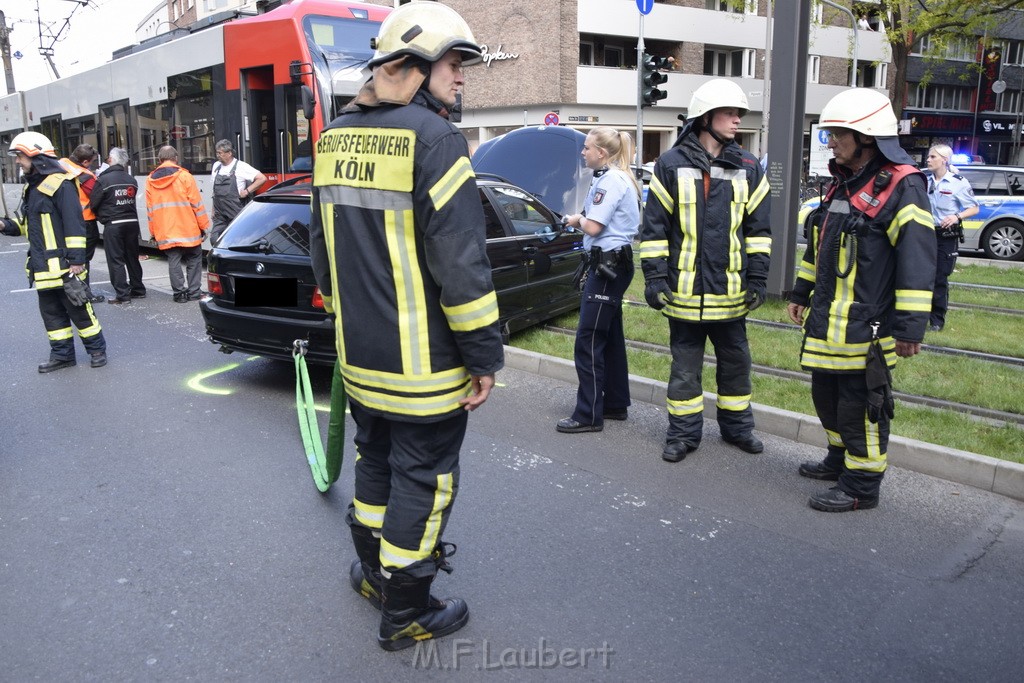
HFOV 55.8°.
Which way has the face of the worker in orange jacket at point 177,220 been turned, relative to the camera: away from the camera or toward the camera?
away from the camera

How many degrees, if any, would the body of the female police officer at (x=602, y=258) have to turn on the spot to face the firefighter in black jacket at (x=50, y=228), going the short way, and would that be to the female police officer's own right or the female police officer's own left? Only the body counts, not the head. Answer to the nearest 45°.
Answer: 0° — they already face them

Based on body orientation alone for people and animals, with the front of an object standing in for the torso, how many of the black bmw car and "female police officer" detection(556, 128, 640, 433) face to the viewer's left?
1

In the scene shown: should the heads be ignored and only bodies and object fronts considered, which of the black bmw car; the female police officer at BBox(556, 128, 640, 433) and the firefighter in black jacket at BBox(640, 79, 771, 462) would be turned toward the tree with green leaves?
the black bmw car

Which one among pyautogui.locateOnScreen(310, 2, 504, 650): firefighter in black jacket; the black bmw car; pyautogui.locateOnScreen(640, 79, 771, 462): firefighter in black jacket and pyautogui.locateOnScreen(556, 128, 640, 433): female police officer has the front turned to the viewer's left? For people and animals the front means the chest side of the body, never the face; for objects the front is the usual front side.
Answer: the female police officer

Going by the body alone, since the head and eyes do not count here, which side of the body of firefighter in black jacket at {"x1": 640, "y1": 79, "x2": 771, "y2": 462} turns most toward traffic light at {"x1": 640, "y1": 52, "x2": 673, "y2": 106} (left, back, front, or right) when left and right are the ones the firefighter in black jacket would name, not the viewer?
back

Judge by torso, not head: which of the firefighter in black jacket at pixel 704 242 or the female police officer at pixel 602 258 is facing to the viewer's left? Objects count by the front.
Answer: the female police officer

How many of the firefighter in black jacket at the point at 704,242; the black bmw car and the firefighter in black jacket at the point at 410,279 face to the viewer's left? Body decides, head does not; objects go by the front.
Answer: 0

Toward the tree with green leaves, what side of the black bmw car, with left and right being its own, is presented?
front

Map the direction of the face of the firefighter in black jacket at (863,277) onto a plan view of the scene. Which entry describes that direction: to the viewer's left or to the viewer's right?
to the viewer's left

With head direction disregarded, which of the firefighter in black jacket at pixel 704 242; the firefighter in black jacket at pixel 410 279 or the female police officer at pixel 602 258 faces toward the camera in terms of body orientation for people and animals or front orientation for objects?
the firefighter in black jacket at pixel 704 242

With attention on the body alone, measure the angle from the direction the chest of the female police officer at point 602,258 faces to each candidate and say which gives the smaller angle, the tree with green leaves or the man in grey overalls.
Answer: the man in grey overalls

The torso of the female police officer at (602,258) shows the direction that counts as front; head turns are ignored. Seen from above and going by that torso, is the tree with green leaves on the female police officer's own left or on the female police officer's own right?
on the female police officer's own right

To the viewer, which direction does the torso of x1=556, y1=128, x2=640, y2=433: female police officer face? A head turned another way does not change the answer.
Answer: to the viewer's left

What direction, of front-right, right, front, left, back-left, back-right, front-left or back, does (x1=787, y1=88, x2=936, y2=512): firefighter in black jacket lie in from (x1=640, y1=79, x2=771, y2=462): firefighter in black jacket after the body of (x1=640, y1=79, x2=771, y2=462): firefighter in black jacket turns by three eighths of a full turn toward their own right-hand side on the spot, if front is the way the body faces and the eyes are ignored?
back

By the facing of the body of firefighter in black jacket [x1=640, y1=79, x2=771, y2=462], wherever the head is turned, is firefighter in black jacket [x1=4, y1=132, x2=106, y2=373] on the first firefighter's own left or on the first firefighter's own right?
on the first firefighter's own right

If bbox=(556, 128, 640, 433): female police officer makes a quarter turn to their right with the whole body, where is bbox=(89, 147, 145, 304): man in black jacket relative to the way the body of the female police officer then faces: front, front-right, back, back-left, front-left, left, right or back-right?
front-left

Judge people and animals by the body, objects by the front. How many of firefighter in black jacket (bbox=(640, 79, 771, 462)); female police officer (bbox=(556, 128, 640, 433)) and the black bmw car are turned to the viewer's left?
1

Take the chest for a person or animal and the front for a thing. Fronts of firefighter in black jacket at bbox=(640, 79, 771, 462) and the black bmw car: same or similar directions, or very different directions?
very different directions

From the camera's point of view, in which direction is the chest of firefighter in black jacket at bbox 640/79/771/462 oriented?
toward the camera
